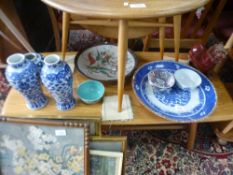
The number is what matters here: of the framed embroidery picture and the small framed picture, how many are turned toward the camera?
2

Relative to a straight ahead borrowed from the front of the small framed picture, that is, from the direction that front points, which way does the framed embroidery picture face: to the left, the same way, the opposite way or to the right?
the same way

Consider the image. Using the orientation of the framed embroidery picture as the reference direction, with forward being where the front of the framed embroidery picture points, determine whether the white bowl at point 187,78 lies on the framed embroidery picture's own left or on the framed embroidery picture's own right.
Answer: on the framed embroidery picture's own left

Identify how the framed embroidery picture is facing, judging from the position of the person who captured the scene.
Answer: facing the viewer
